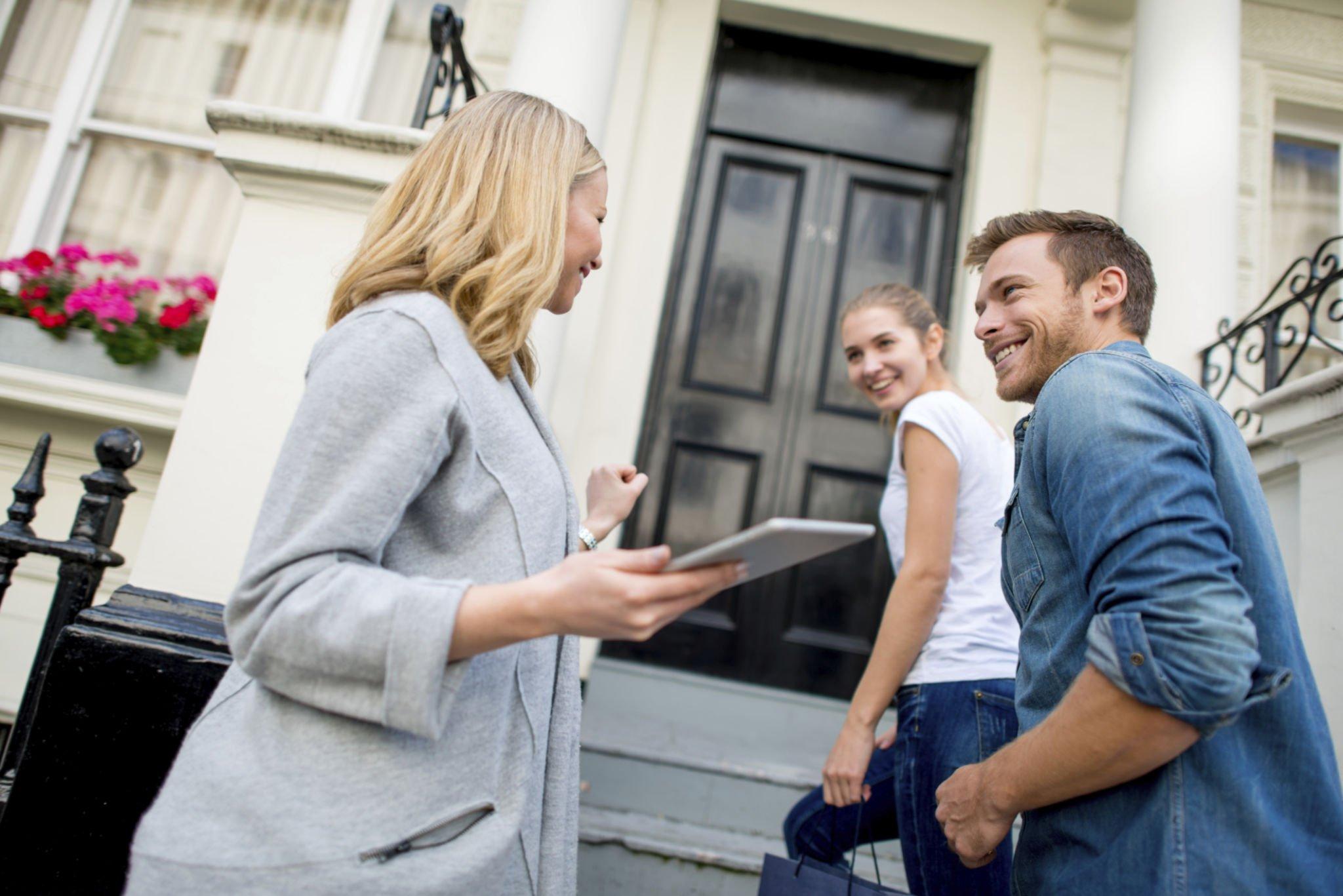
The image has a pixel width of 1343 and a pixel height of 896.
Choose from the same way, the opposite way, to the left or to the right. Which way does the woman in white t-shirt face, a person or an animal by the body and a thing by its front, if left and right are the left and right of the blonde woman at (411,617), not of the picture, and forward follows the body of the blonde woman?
to the left

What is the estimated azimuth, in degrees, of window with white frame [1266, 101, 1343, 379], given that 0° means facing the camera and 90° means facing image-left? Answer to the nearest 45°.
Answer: approximately 0°

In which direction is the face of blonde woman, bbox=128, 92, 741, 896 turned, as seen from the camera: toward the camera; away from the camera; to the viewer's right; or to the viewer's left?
to the viewer's right

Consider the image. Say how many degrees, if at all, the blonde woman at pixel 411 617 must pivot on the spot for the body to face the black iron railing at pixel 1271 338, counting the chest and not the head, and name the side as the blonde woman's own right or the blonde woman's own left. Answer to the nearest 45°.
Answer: approximately 45° to the blonde woman's own left

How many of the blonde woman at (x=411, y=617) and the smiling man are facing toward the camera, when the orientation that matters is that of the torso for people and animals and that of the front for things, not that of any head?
0

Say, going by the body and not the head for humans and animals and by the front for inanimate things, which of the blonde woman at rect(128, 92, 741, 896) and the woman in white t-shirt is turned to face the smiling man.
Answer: the blonde woman

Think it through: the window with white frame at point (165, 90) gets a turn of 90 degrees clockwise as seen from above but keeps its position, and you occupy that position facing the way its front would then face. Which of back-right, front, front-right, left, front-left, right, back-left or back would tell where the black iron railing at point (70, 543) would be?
left

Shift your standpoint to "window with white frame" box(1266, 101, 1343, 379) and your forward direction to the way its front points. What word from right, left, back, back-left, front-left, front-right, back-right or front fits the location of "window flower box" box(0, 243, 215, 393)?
front-right

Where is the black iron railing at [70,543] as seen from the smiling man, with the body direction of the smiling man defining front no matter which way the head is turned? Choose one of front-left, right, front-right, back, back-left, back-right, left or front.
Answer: front

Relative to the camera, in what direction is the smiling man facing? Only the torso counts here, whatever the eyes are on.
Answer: to the viewer's left

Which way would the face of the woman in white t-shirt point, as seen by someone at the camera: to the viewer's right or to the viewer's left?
to the viewer's left

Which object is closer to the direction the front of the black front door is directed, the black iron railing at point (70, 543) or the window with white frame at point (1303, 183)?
the black iron railing

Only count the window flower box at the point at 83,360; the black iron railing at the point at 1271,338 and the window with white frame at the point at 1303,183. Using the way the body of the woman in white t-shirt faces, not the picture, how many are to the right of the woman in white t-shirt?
2

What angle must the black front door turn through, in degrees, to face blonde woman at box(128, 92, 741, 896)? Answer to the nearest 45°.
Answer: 0° — it already faces them

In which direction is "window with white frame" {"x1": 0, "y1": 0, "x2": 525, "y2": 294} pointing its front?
toward the camera

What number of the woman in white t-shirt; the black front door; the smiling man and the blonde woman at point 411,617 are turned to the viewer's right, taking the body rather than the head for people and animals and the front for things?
1

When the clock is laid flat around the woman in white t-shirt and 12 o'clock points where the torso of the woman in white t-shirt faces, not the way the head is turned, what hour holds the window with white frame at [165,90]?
The window with white frame is roughly at 11 o'clock from the woman in white t-shirt.

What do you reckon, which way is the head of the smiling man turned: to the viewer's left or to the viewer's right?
to the viewer's left

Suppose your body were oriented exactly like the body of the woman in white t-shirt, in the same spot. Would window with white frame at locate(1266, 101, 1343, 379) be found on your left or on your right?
on your right
